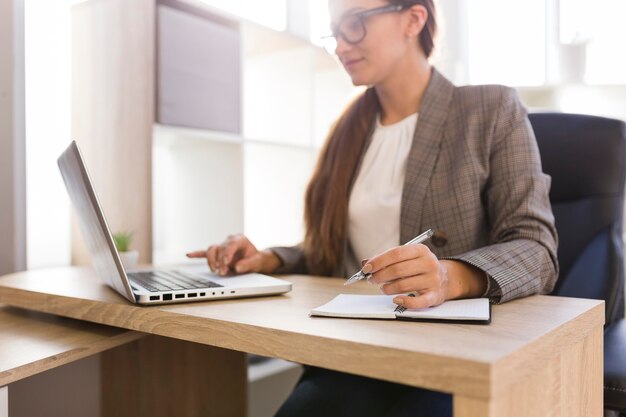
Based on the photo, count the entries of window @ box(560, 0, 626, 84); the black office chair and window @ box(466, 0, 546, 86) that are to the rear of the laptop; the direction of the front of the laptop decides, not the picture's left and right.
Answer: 0

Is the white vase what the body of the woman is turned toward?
no

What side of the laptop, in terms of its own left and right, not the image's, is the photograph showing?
right

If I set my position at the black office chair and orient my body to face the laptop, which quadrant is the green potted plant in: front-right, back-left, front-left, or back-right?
front-right

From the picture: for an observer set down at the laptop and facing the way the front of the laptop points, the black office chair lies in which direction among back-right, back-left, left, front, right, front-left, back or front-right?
front

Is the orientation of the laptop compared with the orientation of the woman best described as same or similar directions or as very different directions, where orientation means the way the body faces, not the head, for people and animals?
very different directions

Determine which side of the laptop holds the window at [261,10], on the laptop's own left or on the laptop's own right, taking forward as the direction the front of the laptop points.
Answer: on the laptop's own left

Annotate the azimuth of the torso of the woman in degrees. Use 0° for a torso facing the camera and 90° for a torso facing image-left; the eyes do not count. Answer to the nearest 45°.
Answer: approximately 45°

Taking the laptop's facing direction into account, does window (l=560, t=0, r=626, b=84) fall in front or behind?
in front

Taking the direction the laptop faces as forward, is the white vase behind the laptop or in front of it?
in front

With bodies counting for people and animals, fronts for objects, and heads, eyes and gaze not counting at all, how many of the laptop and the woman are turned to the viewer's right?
1

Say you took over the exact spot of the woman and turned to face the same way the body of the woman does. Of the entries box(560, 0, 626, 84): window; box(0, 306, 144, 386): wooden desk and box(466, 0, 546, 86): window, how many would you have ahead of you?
1

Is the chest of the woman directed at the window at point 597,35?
no

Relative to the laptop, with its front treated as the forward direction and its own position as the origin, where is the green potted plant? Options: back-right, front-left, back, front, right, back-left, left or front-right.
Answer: left
